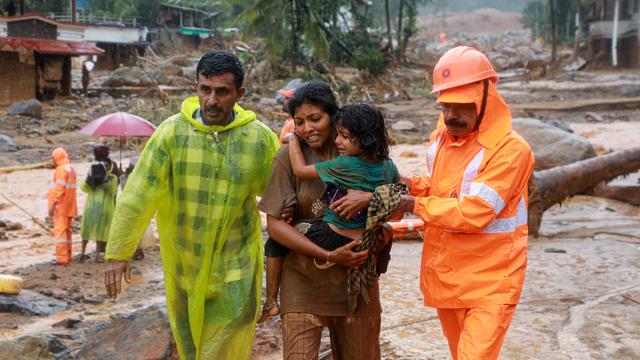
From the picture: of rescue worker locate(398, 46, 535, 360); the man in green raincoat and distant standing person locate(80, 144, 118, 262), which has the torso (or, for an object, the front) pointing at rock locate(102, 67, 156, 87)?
the distant standing person

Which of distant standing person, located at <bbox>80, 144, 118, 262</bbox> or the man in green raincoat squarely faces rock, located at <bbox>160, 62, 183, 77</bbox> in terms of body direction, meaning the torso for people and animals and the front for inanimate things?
the distant standing person

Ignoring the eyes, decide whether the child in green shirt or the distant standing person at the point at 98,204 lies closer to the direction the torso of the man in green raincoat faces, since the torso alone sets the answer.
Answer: the child in green shirt

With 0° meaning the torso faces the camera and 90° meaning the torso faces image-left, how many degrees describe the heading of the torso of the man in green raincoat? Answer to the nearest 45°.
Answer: approximately 0°

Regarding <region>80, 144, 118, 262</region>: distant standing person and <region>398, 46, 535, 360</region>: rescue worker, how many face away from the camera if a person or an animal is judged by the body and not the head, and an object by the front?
1

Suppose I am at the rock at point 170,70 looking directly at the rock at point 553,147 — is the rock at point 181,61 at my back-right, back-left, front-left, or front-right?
back-left

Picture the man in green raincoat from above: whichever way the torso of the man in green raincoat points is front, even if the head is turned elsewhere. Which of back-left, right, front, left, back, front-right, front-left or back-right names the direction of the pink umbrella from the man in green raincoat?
back

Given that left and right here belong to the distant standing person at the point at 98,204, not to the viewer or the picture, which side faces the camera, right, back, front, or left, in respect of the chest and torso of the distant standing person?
back

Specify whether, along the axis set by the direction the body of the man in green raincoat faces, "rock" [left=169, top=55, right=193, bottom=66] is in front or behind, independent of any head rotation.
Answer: behind

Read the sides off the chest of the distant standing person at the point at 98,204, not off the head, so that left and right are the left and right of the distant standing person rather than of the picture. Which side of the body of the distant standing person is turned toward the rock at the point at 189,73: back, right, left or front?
front
